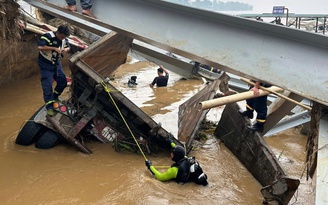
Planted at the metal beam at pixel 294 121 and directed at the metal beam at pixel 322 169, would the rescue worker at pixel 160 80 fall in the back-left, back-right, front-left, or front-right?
back-right

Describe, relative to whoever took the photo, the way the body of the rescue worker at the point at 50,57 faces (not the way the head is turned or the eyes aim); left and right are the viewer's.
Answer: facing the viewer and to the right of the viewer

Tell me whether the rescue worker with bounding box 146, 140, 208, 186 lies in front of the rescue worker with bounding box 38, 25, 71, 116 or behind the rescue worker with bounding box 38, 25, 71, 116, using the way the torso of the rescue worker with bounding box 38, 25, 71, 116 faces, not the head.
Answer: in front

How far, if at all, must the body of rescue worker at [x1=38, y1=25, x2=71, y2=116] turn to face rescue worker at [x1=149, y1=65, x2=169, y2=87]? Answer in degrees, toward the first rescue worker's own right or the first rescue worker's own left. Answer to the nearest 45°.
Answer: approximately 90° to the first rescue worker's own left

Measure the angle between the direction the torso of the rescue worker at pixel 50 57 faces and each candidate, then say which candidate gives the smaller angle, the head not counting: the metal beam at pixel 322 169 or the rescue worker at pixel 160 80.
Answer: the metal beam

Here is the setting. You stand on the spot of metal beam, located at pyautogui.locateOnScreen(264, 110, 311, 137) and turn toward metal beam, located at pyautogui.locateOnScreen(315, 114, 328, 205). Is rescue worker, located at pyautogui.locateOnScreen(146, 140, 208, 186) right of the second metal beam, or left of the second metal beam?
right

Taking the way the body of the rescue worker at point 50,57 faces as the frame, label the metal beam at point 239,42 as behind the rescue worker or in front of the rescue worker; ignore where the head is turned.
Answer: in front

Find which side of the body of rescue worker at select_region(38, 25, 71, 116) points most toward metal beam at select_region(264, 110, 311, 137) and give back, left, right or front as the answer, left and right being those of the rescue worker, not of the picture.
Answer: front
